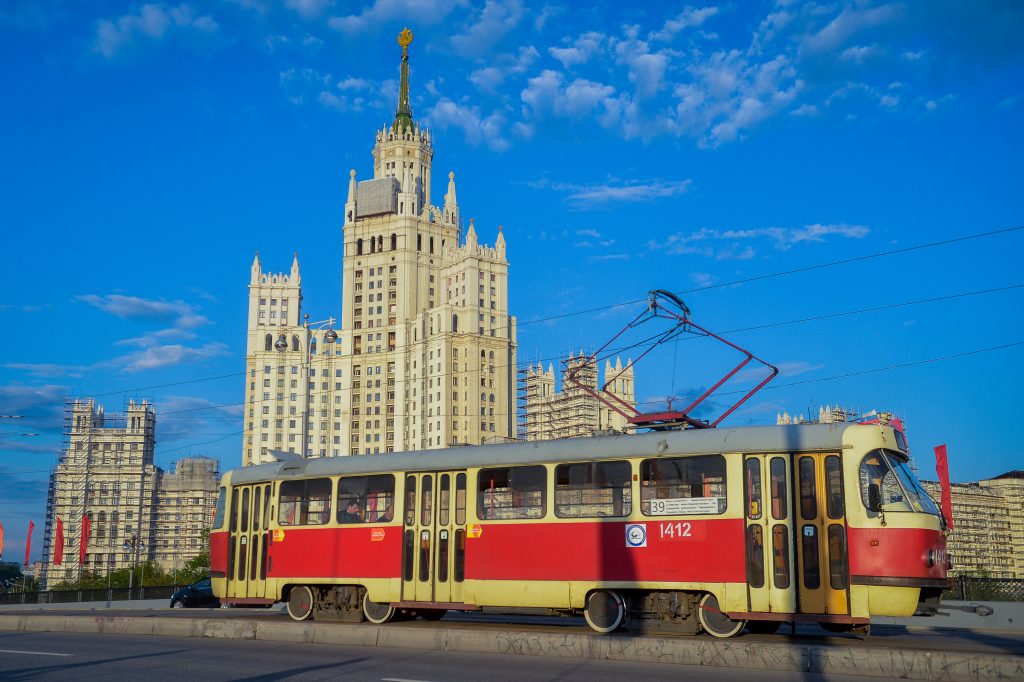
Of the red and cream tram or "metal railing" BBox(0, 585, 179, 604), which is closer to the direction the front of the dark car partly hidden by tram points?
the metal railing

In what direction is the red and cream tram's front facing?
to the viewer's right

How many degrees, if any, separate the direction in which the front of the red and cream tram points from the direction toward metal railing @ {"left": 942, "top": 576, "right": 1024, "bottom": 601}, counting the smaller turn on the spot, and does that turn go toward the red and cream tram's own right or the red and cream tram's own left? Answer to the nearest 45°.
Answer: approximately 45° to the red and cream tram's own left

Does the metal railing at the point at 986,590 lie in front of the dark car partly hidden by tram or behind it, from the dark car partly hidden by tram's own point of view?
behind

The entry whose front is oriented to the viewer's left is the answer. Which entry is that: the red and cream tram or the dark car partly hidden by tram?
the dark car partly hidden by tram

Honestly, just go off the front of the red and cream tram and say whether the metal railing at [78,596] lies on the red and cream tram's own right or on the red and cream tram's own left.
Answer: on the red and cream tram's own left

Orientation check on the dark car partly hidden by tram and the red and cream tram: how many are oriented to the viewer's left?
1

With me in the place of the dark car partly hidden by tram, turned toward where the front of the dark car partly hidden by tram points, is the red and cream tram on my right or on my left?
on my left

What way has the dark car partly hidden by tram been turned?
to the viewer's left

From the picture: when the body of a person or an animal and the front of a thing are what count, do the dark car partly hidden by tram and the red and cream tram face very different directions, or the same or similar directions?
very different directions
